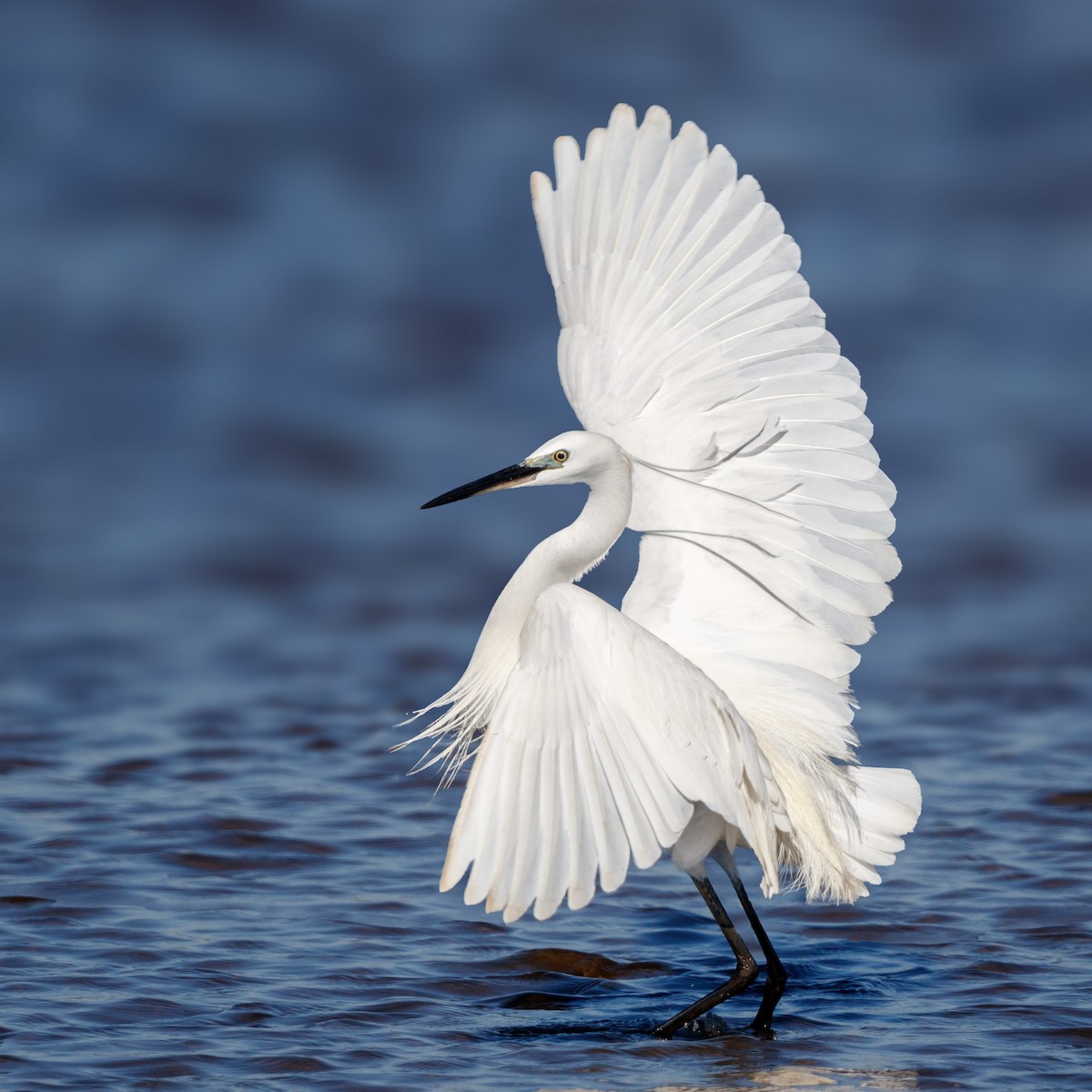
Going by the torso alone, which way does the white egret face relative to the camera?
to the viewer's left
